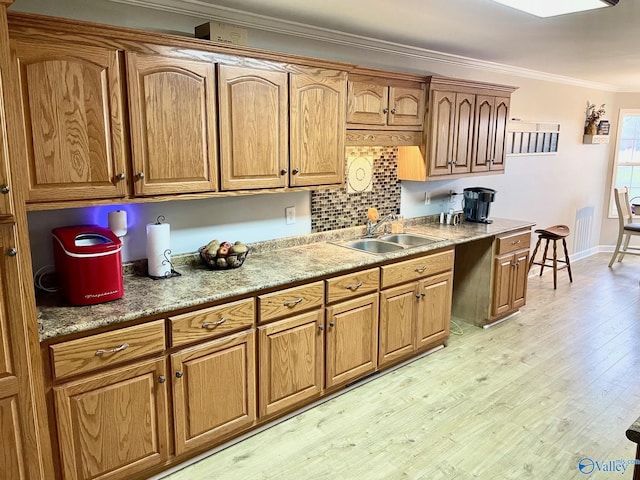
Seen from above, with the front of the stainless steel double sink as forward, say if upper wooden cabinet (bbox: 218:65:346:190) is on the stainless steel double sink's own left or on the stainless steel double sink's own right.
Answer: on the stainless steel double sink's own right

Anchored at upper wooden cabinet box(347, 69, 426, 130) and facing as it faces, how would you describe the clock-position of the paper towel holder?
The paper towel holder is roughly at 3 o'clock from the upper wooden cabinet.

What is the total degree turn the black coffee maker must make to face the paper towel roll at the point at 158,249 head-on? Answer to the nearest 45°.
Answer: approximately 90° to its right

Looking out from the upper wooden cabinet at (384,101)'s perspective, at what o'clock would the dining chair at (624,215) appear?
The dining chair is roughly at 9 o'clock from the upper wooden cabinet.

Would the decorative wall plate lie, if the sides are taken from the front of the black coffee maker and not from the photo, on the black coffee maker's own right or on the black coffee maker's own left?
on the black coffee maker's own right
